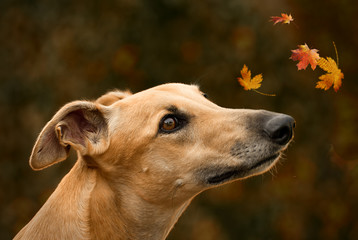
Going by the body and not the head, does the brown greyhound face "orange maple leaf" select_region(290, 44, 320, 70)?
yes

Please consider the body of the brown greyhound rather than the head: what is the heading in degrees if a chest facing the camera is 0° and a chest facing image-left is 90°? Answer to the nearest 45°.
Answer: approximately 270°

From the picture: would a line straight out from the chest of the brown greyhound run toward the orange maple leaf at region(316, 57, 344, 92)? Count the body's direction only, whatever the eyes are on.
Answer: yes
